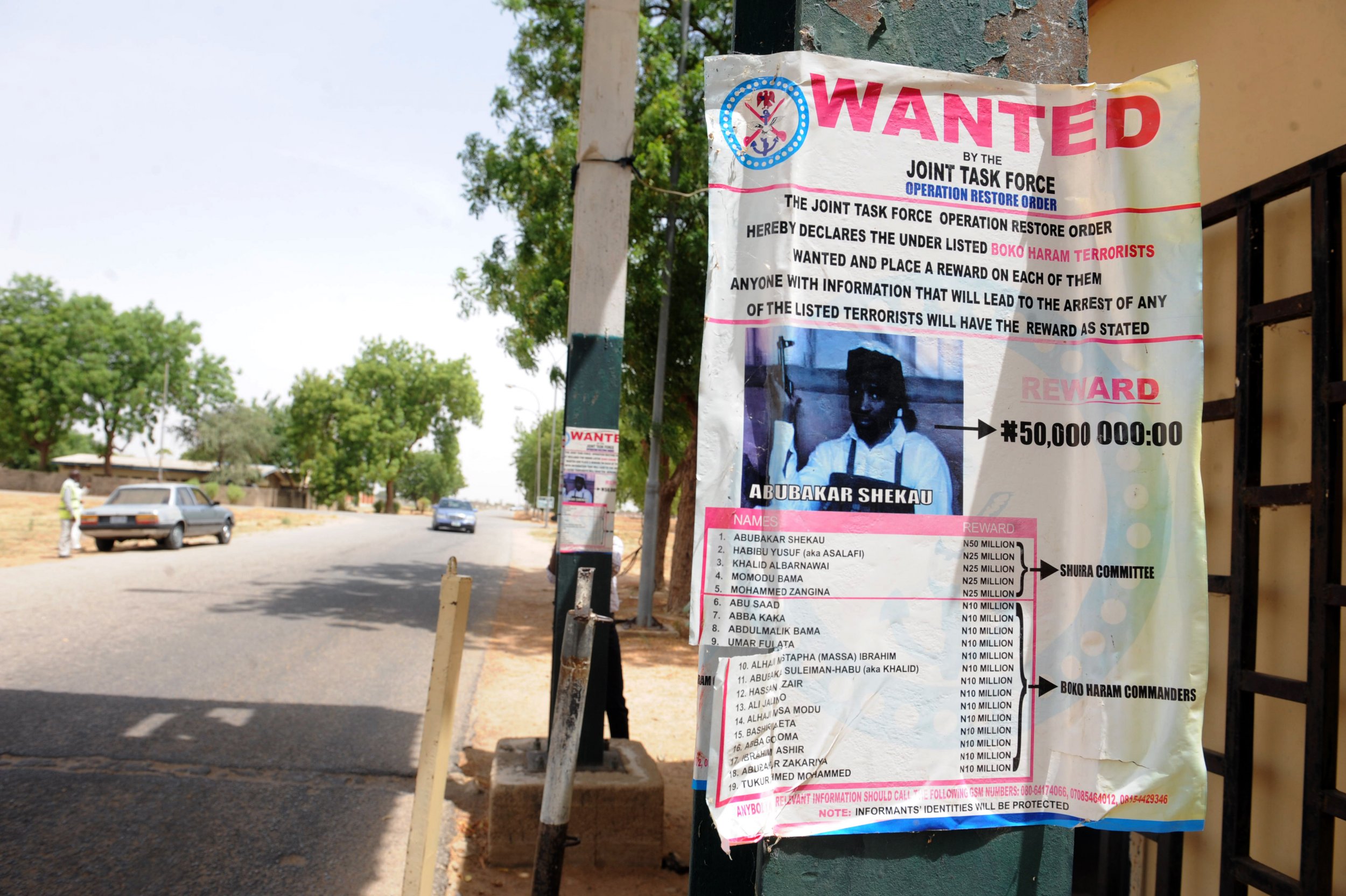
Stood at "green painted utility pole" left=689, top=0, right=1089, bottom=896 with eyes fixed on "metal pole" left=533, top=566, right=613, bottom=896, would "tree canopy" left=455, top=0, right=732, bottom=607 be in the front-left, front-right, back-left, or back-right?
front-right

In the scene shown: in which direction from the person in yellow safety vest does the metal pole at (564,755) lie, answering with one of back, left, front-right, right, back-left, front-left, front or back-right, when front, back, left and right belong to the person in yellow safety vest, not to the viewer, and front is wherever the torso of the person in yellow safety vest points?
right

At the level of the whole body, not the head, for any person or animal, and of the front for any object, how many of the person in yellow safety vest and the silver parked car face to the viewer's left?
0

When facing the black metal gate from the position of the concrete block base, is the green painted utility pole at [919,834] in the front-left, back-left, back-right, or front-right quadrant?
front-right

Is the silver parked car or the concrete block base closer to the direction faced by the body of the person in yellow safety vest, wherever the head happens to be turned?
the silver parked car

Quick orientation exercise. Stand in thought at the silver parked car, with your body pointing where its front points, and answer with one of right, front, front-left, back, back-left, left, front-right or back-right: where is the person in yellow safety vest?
back

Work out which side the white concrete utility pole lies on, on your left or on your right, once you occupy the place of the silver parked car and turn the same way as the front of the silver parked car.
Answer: on your right

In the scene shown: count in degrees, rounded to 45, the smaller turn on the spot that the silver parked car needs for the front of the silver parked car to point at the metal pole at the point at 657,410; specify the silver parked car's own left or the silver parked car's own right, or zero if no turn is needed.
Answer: approximately 90° to the silver parked car's own right

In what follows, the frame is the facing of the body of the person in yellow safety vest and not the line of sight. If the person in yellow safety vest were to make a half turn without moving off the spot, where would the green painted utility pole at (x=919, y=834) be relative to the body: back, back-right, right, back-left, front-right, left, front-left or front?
left

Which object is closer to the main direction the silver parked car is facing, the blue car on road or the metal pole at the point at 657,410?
the blue car on road

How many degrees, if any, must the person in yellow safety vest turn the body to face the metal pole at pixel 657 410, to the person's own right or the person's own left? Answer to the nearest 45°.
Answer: approximately 45° to the person's own right

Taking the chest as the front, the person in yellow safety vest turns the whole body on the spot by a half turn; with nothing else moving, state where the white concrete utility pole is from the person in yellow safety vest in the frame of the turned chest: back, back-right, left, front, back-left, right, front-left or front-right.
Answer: left

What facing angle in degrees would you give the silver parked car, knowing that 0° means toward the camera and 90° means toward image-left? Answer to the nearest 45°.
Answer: approximately 225°

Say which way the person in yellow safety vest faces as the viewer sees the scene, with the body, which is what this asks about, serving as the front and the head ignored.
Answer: to the viewer's right

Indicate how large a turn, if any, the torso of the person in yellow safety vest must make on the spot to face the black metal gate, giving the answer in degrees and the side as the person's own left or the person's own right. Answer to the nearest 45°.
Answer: approximately 90° to the person's own right

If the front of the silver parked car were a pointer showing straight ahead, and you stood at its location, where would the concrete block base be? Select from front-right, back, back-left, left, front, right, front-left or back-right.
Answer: back-right

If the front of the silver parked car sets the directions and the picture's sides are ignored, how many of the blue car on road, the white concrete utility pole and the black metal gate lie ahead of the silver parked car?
1

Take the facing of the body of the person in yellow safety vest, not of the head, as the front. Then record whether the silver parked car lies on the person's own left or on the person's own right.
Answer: on the person's own left
